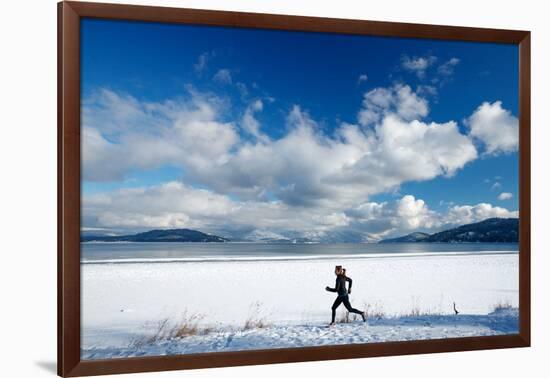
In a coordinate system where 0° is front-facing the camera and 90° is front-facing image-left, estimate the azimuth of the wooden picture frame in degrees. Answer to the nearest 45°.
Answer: approximately 315°
